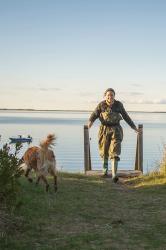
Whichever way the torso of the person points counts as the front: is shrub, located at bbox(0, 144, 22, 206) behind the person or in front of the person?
in front

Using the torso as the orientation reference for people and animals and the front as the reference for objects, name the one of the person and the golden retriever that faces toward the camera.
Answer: the person

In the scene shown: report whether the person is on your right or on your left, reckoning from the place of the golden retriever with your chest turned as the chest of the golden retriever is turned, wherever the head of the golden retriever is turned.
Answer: on your right

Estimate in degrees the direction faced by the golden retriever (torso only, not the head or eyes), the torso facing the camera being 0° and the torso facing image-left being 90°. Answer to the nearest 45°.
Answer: approximately 135°

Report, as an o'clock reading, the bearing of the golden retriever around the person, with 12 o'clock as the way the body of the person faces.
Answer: The golden retriever is roughly at 1 o'clock from the person.

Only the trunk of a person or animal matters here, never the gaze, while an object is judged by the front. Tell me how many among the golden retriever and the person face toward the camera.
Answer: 1

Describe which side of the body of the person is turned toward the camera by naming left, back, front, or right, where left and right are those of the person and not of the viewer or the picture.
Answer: front
